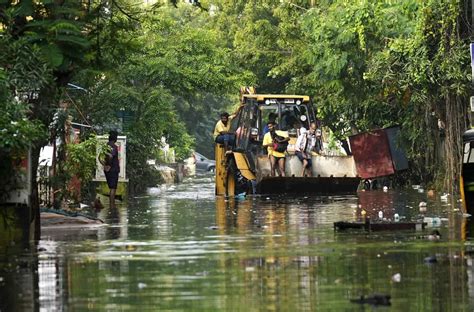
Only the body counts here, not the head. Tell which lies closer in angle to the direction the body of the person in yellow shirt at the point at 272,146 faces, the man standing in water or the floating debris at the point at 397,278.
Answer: the floating debris

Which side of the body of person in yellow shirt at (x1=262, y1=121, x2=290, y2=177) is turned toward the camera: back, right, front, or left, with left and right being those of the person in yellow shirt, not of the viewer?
front

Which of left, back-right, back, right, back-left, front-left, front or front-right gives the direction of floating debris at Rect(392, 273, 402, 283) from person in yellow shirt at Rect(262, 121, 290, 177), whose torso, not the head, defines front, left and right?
front

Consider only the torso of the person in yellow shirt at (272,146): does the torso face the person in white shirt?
no

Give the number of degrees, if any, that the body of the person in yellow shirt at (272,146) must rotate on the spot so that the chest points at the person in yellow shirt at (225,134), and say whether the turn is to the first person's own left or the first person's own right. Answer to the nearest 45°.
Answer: approximately 135° to the first person's own right

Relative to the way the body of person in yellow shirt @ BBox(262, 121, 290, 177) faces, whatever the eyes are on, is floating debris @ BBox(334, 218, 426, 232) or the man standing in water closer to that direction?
the floating debris

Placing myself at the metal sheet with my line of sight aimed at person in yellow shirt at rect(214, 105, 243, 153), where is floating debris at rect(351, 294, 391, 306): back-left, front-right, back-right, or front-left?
front-left

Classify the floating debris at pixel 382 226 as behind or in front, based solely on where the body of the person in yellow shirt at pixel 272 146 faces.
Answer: in front

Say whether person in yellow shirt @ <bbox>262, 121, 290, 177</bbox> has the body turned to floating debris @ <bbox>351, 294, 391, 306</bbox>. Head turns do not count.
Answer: yes
